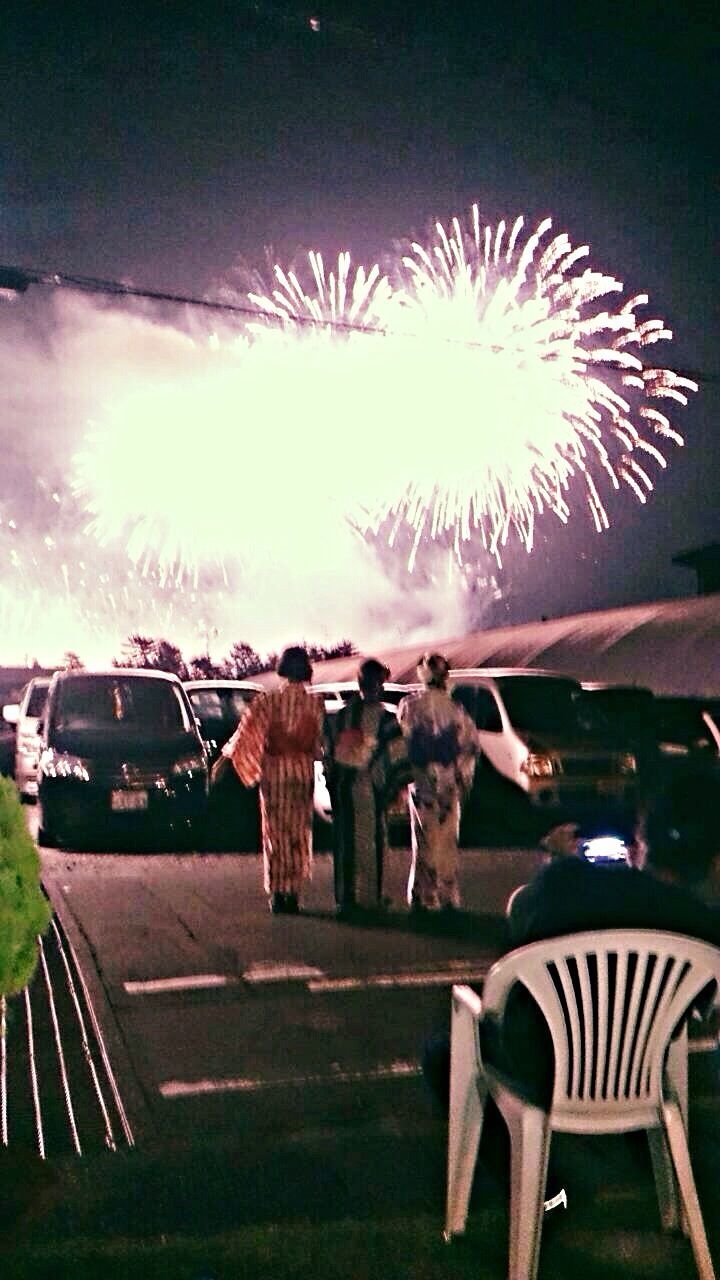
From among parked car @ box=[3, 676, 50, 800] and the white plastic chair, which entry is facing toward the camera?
the parked car

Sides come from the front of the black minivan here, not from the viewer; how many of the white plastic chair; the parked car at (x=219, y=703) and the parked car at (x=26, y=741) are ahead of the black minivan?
1

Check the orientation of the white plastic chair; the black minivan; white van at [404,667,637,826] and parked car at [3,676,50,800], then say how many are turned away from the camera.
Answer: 1

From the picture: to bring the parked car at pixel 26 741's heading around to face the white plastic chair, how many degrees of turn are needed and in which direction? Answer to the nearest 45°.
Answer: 0° — it already faces it

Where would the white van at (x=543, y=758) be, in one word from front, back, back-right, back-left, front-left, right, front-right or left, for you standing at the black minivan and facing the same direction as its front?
left

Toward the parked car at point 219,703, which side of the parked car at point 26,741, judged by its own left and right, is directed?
left

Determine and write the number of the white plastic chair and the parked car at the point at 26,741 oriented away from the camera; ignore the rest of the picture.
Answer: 1

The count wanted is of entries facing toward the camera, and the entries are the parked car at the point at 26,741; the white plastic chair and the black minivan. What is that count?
2

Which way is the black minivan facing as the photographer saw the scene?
facing the viewer

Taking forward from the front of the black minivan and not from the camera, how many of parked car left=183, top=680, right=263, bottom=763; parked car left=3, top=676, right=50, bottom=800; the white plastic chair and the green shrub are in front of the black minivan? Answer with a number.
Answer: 2

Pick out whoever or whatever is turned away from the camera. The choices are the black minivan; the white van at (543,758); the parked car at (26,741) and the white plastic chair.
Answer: the white plastic chair

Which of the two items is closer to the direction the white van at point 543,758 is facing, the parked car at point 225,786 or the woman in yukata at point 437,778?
the woman in yukata

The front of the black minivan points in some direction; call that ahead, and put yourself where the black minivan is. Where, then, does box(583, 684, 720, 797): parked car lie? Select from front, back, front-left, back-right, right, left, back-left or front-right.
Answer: left

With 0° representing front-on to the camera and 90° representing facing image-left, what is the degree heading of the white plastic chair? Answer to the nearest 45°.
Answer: approximately 180°

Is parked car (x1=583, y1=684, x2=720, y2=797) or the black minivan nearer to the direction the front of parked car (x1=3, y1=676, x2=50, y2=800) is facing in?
the black minivan

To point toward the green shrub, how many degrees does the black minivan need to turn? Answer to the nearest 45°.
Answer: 0° — it already faces it

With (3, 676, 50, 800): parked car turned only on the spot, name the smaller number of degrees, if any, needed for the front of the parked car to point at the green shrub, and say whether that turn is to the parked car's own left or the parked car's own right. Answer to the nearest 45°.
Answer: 0° — it already faces it

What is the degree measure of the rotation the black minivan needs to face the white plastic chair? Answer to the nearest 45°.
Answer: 0° — it already faces it

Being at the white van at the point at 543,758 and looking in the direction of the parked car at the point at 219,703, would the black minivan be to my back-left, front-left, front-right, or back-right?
front-left
